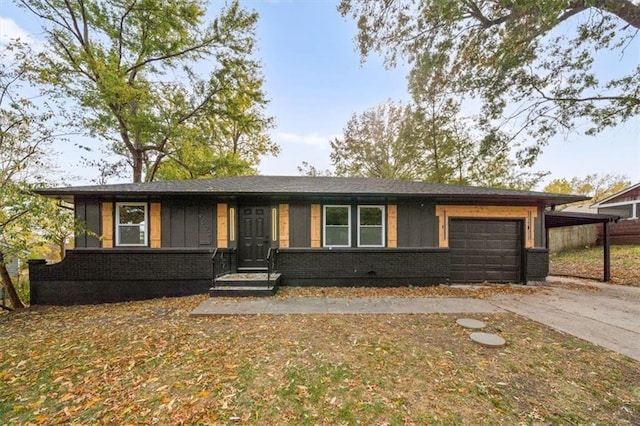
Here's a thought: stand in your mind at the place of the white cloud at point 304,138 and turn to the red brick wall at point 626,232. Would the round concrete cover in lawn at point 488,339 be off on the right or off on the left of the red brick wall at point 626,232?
right

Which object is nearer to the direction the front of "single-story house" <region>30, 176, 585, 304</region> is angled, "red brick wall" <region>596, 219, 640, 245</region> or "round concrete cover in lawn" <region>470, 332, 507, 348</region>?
the round concrete cover in lawn

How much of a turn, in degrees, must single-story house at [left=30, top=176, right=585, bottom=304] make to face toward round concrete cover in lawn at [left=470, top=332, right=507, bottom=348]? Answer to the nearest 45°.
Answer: approximately 45° to its left

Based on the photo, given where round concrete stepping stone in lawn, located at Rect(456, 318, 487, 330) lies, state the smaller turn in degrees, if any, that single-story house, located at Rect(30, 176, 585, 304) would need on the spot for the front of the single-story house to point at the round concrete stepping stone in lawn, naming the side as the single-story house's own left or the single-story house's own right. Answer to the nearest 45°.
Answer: approximately 45° to the single-story house's own left

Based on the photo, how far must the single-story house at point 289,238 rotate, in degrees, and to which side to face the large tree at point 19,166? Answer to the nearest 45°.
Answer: approximately 90° to its right

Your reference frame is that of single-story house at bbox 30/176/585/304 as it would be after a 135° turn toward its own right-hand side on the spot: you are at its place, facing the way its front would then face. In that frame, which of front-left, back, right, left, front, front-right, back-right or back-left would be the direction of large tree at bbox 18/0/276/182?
front

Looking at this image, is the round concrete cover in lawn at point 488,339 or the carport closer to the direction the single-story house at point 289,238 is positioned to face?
the round concrete cover in lawn

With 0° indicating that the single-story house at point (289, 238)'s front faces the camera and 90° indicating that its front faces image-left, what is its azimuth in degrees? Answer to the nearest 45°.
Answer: approximately 0°

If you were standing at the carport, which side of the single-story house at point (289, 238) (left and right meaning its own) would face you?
left

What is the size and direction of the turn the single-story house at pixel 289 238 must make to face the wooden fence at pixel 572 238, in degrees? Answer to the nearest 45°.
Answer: approximately 135° to its left

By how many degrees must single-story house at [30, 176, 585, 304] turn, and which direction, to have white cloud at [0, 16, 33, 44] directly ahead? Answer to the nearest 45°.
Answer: approximately 90° to its right

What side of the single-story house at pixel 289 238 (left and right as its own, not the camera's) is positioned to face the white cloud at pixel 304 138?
back
